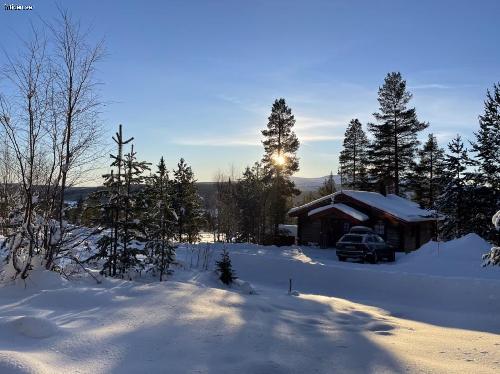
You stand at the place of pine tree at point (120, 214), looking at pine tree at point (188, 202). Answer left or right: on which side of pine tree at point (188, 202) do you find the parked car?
right

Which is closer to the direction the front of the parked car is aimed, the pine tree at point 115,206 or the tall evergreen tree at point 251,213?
the tall evergreen tree

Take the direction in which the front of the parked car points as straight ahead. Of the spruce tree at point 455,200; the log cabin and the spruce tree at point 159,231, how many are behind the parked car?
1
